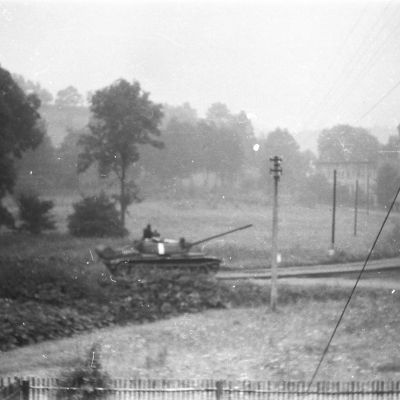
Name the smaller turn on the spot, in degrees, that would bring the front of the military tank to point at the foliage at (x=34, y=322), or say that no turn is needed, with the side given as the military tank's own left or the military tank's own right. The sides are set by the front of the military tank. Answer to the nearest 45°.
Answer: approximately 135° to the military tank's own right

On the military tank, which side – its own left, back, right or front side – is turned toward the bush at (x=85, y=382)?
right

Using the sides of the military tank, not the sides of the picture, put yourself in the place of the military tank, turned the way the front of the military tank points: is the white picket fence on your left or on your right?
on your right

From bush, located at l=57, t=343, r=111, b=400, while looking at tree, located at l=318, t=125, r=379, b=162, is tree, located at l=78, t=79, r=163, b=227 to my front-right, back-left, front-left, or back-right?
front-left

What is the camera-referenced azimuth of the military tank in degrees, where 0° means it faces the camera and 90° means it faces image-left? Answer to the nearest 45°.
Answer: approximately 270°

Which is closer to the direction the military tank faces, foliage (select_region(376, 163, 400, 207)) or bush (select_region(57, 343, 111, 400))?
the foliage
